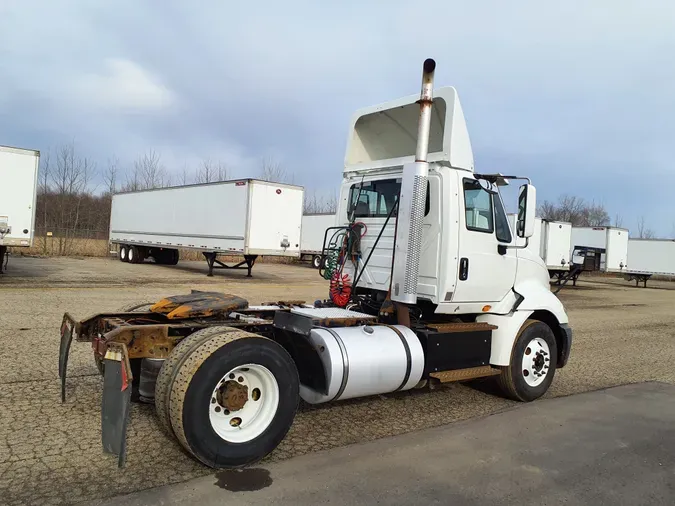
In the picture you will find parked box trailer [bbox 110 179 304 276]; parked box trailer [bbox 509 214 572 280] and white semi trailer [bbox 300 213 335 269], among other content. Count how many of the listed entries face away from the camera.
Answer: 0

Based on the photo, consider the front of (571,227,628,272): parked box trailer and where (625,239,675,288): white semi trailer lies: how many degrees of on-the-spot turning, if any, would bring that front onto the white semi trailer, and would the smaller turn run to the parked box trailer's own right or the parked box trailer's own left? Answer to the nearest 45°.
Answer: approximately 90° to the parked box trailer's own left

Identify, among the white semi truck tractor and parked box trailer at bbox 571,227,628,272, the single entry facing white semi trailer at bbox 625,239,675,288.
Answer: the white semi truck tractor

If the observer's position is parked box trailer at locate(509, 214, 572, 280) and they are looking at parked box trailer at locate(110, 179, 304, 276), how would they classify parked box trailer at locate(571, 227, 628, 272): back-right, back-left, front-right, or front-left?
back-right

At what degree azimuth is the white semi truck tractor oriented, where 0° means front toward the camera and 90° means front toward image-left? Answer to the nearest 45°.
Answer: approximately 225°

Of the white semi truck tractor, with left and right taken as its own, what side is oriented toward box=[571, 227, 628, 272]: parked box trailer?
front

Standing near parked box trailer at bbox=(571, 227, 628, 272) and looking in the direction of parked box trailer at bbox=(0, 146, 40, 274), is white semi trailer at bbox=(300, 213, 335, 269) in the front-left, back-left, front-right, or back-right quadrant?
front-right

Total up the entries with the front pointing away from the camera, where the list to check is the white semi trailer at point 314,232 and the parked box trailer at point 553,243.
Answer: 0

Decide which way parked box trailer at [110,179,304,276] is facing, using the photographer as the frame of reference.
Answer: facing the viewer and to the right of the viewer

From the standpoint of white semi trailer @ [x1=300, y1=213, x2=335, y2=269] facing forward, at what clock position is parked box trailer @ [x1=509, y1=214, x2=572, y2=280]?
The parked box trailer is roughly at 12 o'clock from the white semi trailer.

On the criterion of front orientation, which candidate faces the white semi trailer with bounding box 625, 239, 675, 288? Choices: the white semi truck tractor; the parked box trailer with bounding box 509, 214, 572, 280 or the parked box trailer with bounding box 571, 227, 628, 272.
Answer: the white semi truck tractor

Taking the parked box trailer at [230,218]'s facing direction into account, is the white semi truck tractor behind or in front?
in front
